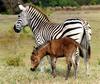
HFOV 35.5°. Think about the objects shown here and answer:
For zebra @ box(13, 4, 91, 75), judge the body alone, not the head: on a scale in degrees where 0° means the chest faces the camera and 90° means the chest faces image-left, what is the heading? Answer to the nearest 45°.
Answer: approximately 90°

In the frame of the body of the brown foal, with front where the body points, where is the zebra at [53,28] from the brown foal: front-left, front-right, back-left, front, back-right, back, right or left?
right

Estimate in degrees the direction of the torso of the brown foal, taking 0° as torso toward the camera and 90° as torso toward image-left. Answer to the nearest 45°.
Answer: approximately 90°

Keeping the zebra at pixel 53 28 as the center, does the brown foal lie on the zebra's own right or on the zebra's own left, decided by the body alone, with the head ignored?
on the zebra's own left

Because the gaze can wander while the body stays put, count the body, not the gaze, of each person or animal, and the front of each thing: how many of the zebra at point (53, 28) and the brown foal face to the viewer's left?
2

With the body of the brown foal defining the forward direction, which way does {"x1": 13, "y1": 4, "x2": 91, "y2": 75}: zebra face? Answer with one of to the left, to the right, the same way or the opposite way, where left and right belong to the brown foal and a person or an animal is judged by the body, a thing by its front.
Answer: the same way
